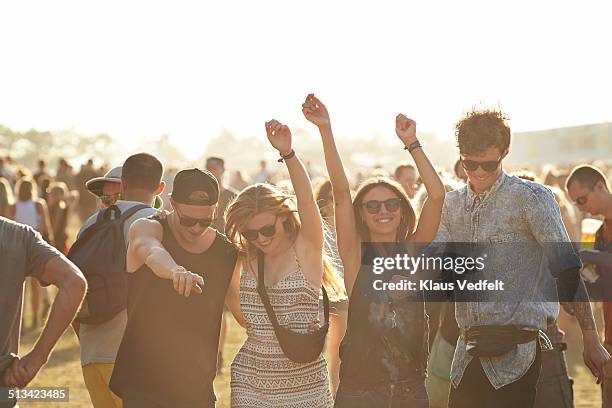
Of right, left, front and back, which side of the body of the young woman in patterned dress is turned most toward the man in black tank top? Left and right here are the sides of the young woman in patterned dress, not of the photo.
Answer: right

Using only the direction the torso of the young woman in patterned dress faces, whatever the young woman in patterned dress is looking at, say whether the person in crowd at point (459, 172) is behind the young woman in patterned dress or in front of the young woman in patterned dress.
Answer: behind

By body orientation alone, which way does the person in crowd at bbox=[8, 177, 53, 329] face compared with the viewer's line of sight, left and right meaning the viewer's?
facing away from the viewer

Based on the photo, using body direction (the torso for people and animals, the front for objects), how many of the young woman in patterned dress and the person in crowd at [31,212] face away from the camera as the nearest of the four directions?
1

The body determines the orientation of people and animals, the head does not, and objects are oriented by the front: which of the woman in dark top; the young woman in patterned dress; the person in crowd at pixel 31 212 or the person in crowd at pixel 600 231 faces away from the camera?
the person in crowd at pixel 31 212

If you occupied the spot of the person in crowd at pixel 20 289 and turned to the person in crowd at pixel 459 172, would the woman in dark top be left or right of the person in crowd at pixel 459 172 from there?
right

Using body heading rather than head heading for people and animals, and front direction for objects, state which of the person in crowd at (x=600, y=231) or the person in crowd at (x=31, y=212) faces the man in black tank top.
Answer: the person in crowd at (x=600, y=231)
